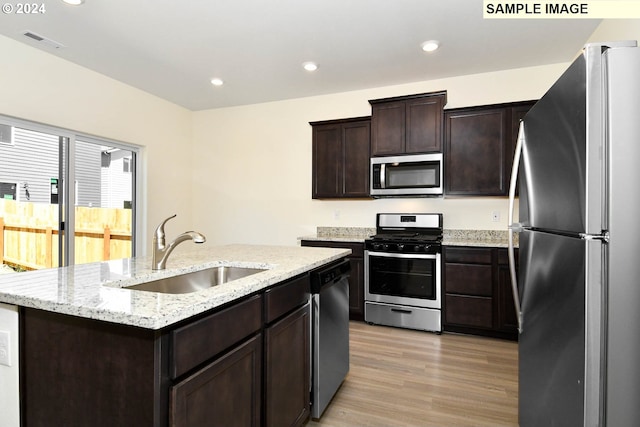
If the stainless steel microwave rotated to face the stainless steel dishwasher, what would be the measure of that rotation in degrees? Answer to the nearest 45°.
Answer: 0° — it already faces it

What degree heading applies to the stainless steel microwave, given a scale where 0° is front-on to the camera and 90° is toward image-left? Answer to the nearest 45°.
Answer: approximately 0°

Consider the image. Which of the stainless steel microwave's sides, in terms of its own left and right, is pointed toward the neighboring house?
right

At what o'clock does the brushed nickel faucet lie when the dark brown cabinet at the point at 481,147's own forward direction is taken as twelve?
The brushed nickel faucet is roughly at 1 o'clock from the dark brown cabinet.

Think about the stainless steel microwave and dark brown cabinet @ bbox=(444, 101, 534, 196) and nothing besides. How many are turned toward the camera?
2

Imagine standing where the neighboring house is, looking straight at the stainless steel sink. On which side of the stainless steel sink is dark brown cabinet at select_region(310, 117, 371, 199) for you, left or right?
left

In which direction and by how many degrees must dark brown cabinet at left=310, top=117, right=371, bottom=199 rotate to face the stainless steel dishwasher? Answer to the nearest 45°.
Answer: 0° — it already faces it
